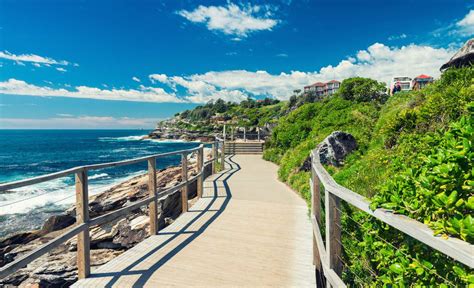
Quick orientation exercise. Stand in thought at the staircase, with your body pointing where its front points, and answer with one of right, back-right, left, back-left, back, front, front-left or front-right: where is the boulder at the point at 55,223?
front-right

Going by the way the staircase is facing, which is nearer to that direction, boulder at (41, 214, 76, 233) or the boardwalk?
the boardwalk

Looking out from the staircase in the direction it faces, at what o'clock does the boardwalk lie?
The boardwalk is roughly at 12 o'clock from the staircase.

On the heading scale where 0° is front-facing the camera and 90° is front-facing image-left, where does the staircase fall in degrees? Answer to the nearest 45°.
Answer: approximately 0°

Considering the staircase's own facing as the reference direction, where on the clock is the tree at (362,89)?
The tree is roughly at 9 o'clock from the staircase.
